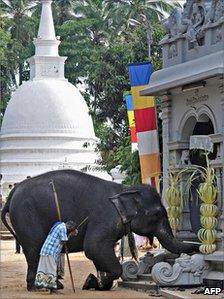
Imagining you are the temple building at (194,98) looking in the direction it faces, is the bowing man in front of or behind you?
in front

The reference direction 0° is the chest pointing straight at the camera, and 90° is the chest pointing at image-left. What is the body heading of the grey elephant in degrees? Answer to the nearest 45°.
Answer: approximately 270°

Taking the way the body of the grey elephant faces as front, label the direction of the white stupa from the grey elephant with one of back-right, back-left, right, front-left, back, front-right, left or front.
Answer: left

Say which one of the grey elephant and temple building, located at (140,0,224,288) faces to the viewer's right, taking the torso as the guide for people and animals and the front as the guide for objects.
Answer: the grey elephant

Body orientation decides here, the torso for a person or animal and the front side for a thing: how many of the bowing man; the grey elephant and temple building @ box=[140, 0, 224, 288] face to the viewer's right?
2

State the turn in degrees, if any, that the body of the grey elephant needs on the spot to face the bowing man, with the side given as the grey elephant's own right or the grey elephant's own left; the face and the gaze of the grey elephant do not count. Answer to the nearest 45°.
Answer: approximately 135° to the grey elephant's own right

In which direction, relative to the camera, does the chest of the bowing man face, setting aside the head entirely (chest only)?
to the viewer's right

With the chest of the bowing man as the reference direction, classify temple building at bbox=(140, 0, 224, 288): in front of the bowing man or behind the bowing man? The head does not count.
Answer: in front

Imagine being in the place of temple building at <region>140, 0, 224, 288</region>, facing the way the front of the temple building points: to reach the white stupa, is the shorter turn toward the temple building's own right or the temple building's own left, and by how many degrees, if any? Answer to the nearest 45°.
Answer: approximately 135° to the temple building's own right

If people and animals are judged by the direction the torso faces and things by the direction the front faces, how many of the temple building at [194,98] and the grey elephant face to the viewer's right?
1

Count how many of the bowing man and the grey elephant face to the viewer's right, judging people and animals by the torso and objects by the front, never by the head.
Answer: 2
